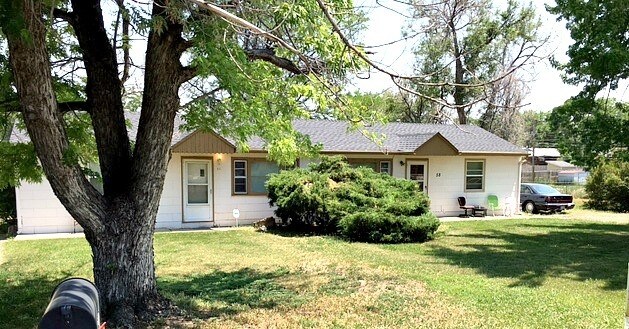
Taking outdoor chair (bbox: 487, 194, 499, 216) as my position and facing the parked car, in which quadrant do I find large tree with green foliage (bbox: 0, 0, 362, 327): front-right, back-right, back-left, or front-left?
back-right

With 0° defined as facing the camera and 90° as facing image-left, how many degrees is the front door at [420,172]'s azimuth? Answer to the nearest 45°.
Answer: approximately 0°

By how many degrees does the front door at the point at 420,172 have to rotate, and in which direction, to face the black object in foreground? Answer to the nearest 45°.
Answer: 0° — it already faces it

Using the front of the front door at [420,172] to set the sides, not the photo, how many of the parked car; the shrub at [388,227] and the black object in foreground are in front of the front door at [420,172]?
2

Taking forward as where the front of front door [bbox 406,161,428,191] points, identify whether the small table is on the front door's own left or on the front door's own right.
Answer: on the front door's own left

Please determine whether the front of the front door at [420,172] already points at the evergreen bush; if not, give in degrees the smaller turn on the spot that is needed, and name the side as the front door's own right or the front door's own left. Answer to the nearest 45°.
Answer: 0° — it already faces it

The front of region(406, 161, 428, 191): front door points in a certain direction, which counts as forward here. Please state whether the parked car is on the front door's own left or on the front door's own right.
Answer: on the front door's own left

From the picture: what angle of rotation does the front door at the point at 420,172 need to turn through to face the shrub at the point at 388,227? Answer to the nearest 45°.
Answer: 0° — it already faces it

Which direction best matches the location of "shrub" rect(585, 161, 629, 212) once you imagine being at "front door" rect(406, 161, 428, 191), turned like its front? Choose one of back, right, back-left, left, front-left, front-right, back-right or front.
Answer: back-left
